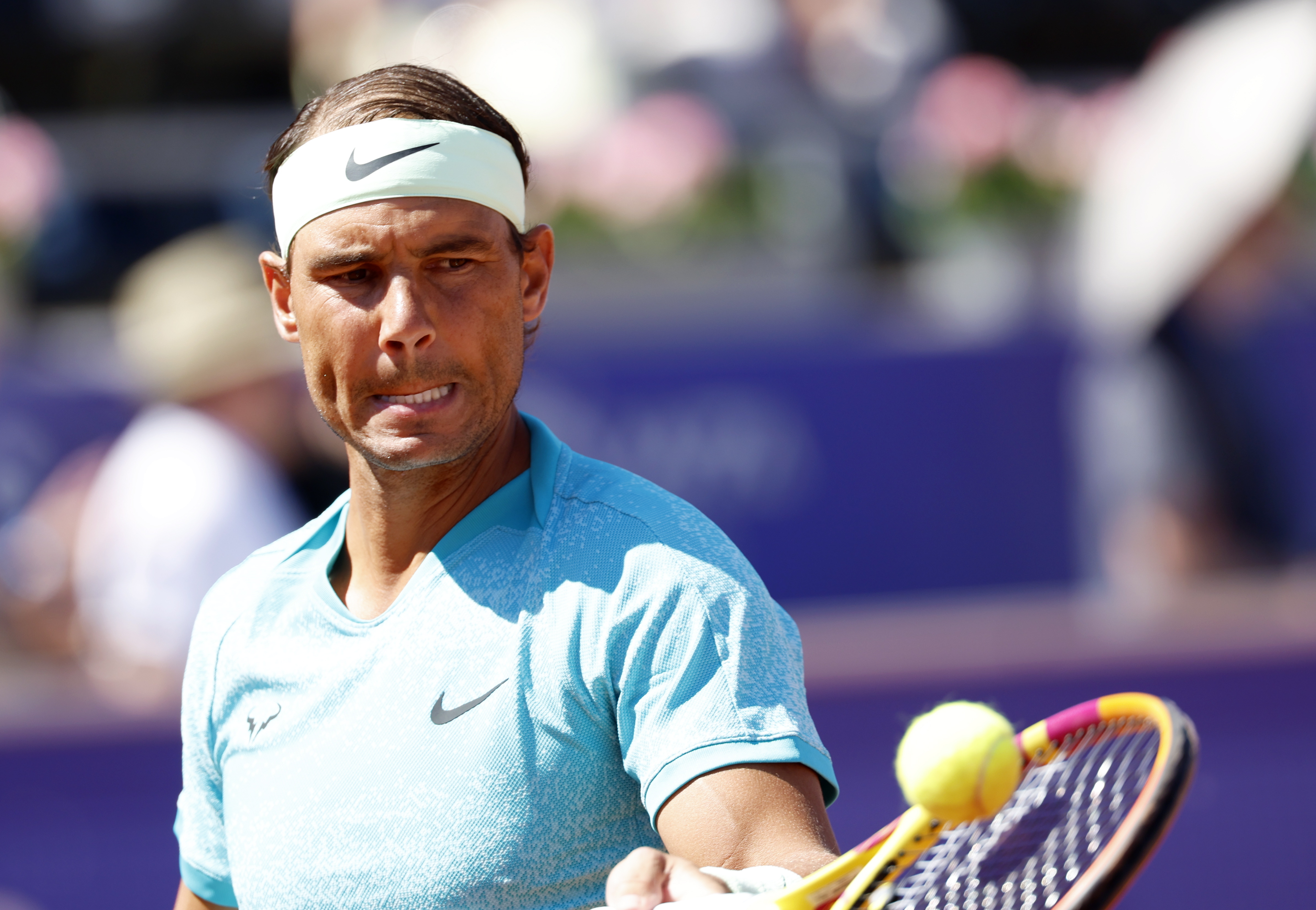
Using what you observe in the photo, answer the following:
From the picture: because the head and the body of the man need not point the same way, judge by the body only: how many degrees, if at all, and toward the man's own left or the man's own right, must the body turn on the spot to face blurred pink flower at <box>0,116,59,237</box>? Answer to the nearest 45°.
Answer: approximately 135° to the man's own right

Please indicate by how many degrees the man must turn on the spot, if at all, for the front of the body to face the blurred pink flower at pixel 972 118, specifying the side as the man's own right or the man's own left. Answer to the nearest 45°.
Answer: approximately 180°

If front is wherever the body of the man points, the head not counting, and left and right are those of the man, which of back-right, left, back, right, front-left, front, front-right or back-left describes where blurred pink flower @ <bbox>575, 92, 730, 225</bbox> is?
back-right

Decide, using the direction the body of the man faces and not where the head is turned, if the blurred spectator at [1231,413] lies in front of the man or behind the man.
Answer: behind

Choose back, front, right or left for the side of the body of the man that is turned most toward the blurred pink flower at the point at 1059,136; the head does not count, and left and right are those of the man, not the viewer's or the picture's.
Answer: back
